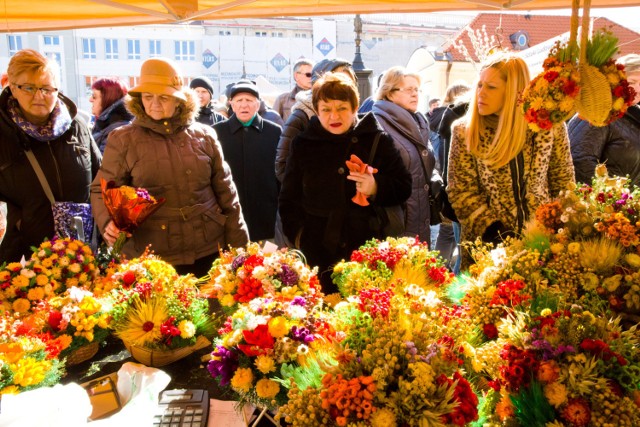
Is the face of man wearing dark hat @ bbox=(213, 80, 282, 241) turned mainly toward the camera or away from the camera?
toward the camera

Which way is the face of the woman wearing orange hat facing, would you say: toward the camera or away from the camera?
toward the camera

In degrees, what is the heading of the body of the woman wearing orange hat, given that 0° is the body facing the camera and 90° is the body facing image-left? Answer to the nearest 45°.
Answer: approximately 0°

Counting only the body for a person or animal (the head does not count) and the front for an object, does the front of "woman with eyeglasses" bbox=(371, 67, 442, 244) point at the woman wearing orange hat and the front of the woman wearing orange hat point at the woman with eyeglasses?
no

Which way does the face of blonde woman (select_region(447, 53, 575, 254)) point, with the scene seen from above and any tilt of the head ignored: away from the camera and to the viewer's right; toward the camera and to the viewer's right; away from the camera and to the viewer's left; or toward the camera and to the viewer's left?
toward the camera and to the viewer's left

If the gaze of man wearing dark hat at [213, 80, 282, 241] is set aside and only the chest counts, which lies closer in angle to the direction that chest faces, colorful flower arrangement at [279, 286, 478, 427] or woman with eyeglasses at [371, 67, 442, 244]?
the colorful flower arrangement

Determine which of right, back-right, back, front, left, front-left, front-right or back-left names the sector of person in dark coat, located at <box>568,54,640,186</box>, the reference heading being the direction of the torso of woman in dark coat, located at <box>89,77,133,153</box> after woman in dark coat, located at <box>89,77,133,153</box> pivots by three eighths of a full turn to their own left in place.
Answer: front

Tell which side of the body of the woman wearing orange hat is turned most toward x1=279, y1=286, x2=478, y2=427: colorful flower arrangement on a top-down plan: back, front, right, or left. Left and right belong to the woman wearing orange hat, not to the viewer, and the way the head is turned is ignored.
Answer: front

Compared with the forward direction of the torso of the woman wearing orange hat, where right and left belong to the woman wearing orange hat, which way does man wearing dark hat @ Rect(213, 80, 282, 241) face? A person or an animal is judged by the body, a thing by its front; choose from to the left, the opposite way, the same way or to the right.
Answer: the same way

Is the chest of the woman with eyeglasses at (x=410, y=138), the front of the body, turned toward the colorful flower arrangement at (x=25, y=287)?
no

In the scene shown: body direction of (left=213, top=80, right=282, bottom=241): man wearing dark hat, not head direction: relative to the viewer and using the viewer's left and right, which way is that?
facing the viewer

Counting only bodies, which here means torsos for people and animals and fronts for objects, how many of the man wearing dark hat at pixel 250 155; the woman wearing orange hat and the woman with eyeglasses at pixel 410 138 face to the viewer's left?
0
